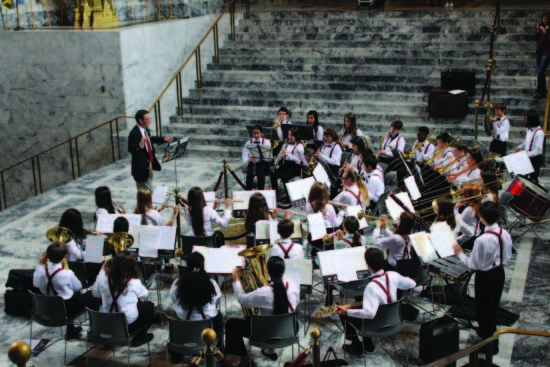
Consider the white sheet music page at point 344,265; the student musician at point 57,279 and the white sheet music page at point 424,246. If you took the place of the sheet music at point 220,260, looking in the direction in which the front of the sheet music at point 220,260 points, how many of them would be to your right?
1

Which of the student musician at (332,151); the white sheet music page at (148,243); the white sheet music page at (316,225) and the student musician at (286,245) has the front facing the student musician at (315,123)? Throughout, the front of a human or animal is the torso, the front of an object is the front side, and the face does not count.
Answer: the student musician at (286,245)

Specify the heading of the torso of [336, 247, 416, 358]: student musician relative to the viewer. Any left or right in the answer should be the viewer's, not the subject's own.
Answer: facing away from the viewer and to the left of the viewer

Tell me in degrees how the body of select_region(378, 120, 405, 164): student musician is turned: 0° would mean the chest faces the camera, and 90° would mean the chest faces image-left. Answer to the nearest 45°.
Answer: approximately 45°

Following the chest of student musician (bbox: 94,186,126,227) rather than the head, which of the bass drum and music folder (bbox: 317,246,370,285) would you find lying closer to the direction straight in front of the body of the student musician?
the bass drum

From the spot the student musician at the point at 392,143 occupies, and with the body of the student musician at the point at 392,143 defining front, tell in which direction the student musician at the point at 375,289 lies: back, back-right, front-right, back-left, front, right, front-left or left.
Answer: front-left

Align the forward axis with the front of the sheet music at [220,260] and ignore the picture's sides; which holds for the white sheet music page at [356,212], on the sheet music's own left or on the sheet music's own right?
on the sheet music's own left

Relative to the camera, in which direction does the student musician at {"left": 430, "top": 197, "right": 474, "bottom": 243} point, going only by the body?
to the viewer's left

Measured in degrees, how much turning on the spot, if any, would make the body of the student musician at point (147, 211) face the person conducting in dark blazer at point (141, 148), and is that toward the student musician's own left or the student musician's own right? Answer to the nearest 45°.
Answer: approximately 45° to the student musician's own left

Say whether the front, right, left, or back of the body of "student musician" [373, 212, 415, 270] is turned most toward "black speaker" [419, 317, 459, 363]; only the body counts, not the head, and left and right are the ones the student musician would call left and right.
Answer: back

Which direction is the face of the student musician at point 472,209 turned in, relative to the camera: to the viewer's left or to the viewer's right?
to the viewer's left

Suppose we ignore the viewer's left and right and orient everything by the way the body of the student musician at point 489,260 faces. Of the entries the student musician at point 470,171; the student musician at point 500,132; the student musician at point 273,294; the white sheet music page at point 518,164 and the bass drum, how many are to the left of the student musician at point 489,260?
1

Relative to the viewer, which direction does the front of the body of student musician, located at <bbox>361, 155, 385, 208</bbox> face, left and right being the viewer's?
facing to the left of the viewer

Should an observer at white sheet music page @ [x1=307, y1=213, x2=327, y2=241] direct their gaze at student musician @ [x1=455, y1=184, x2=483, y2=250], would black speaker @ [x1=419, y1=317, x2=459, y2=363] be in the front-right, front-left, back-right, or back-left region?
front-right

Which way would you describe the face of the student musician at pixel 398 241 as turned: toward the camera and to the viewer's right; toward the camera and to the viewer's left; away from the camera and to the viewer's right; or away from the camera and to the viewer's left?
away from the camera and to the viewer's left

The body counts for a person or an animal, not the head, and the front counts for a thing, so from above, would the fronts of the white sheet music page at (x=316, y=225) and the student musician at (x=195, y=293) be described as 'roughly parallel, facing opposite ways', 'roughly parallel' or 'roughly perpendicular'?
roughly parallel, facing opposite ways

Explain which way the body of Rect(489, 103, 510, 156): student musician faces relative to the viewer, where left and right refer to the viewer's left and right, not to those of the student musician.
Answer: facing the viewer and to the left of the viewer

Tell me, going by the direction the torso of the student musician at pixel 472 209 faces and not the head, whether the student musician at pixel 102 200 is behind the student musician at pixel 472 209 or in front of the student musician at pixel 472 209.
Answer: in front

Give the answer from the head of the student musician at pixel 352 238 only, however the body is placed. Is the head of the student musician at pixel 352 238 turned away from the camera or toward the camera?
away from the camera
